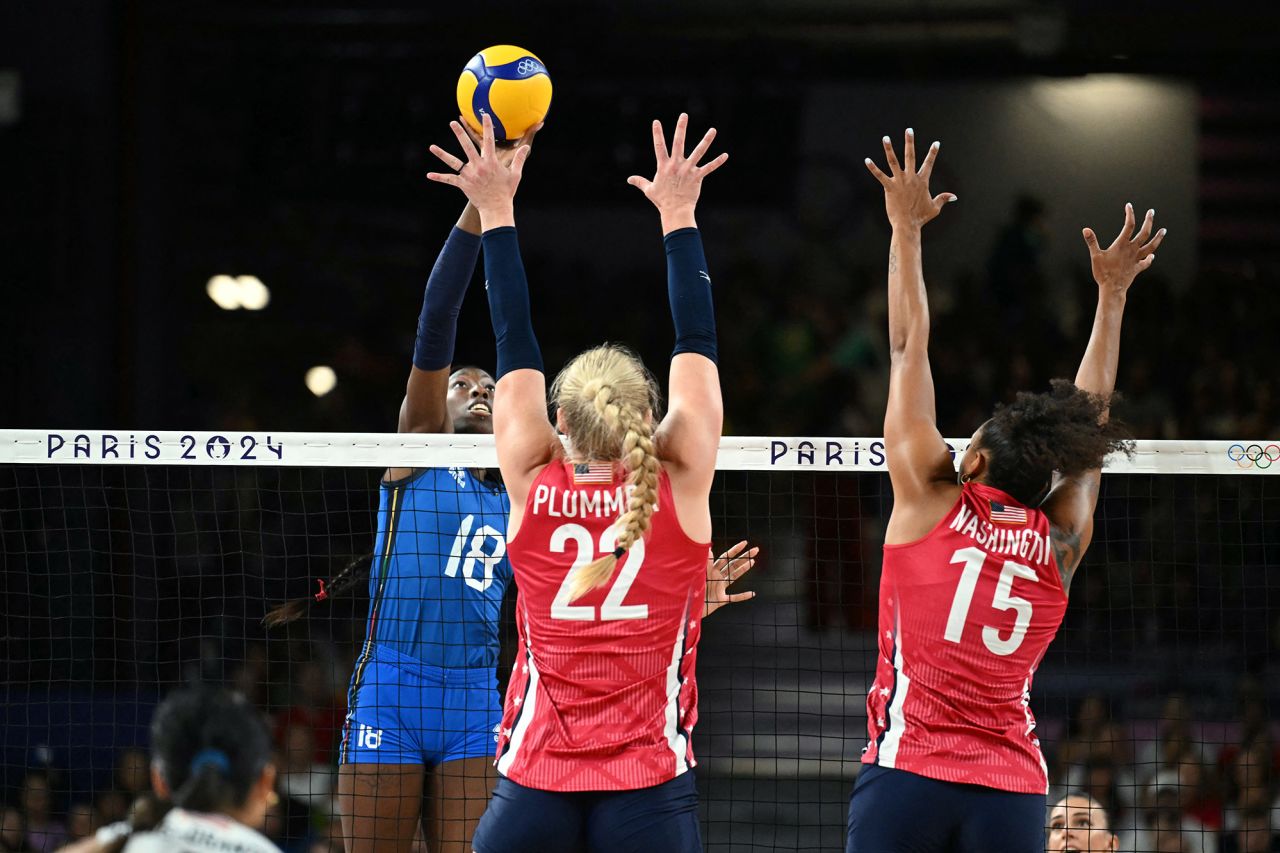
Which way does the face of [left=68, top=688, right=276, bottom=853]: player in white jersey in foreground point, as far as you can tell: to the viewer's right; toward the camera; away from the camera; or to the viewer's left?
away from the camera

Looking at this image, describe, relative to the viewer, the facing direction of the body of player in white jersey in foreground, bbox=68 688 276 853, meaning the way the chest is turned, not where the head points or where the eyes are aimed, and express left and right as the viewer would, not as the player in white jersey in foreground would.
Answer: facing away from the viewer

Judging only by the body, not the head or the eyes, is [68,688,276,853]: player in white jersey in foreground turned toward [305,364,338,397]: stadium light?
yes

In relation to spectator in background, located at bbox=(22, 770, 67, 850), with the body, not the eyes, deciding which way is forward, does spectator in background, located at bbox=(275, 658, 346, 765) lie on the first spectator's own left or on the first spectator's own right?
on the first spectator's own left

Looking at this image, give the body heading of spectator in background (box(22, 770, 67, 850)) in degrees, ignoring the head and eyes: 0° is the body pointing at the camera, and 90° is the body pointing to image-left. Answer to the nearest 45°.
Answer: approximately 0°

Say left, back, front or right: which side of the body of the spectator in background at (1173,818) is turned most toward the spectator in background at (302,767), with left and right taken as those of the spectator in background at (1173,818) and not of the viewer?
right

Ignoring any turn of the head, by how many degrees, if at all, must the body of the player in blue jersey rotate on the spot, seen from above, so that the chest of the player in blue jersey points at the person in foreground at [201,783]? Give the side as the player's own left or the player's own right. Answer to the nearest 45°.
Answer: approximately 45° to the player's own right

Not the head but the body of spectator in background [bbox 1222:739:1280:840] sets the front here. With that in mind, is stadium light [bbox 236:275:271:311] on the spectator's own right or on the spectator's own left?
on the spectator's own right

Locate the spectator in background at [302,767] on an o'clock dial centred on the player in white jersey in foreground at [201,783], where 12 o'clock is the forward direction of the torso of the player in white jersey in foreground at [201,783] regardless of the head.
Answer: the spectator in background at [302,767] is roughly at 12 o'clock from the player in white jersey in foreground at [201,783].

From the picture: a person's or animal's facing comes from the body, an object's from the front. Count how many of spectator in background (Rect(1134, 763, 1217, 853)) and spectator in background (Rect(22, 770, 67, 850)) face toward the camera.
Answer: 2

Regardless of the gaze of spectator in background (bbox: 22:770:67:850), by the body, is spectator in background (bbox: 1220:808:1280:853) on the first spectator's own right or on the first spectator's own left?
on the first spectator's own left
